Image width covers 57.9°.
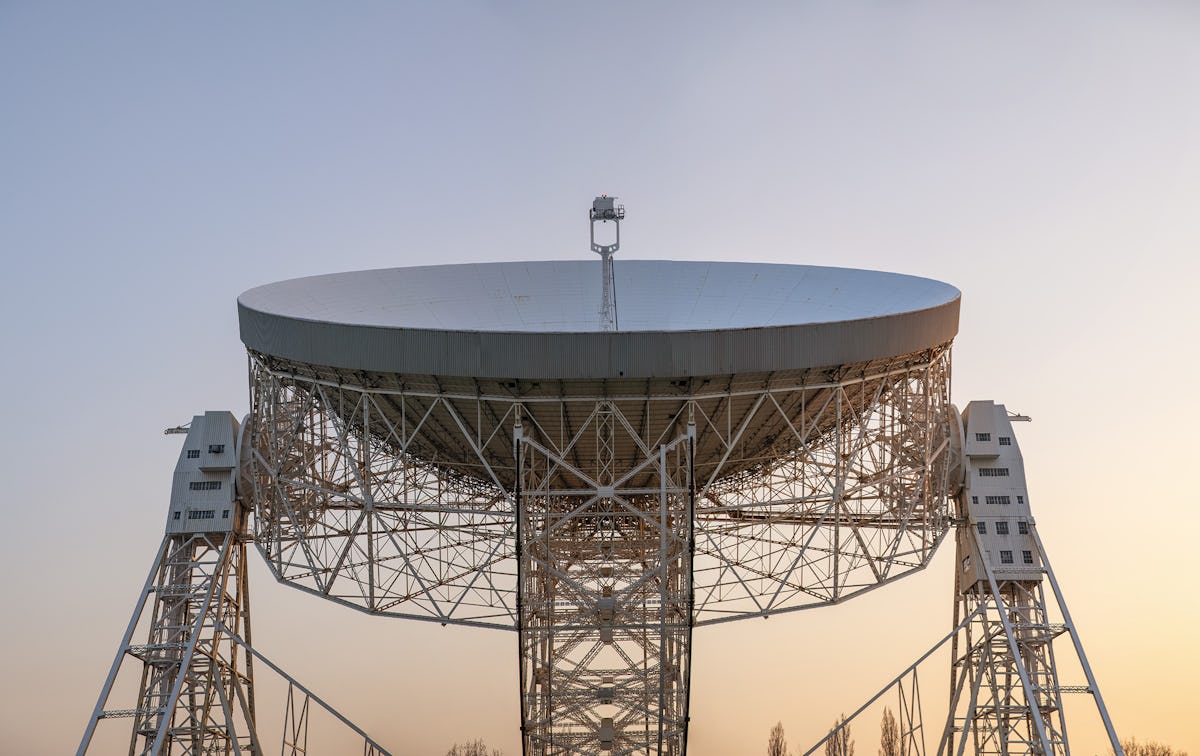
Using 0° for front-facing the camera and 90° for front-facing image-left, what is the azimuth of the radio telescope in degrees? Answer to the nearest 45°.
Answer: approximately 0°
